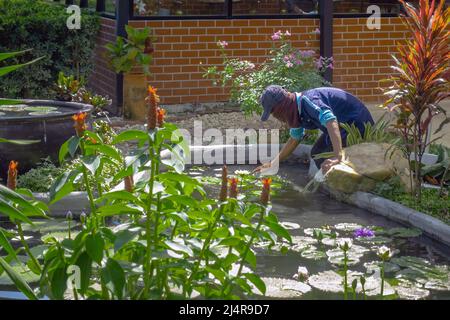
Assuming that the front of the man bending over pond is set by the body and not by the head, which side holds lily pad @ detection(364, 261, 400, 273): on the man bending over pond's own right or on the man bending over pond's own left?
on the man bending over pond's own left

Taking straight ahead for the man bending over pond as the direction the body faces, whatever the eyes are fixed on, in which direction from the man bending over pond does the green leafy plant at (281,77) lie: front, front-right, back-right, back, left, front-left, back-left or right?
back-right

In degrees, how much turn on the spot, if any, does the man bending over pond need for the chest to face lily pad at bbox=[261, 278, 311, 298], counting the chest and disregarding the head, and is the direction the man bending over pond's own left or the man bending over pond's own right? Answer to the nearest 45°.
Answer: approximately 45° to the man bending over pond's own left

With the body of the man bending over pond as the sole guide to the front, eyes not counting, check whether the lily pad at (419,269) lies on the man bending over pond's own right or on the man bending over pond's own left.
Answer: on the man bending over pond's own left

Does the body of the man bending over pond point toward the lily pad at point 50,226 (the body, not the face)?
yes

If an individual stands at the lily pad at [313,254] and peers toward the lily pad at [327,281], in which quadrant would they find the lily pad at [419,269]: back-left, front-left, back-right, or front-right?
front-left

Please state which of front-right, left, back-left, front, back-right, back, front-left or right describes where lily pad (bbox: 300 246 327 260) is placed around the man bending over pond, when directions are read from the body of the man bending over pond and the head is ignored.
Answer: front-left

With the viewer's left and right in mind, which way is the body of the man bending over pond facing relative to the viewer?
facing the viewer and to the left of the viewer

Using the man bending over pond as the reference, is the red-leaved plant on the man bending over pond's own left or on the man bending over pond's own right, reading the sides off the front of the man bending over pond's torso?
on the man bending over pond's own left
